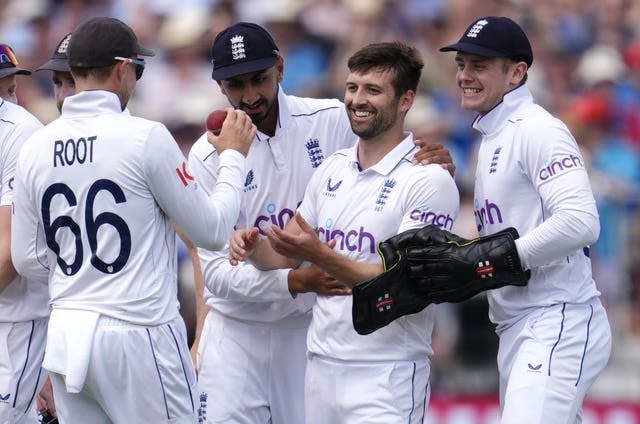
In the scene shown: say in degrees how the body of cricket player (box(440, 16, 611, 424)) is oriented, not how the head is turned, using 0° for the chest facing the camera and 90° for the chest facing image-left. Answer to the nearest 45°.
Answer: approximately 45°

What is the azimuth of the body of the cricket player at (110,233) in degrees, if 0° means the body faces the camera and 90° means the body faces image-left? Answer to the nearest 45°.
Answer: approximately 225°

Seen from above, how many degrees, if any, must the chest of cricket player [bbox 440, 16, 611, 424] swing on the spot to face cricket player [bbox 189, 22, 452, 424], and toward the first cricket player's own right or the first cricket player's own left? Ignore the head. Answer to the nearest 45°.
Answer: approximately 45° to the first cricket player's own right

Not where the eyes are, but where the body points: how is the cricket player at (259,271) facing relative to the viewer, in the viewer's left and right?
facing the viewer

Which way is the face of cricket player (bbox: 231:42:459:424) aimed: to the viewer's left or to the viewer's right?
to the viewer's left

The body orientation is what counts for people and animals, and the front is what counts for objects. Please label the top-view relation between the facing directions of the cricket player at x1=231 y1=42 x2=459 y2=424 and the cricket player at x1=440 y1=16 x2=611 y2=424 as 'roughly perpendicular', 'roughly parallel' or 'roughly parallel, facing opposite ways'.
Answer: roughly parallel

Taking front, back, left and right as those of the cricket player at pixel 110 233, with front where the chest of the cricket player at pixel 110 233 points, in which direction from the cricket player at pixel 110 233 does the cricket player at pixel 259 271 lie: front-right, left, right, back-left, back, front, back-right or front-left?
front

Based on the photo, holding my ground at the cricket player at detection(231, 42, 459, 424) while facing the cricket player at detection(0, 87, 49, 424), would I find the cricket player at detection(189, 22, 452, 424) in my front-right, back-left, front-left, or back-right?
front-right

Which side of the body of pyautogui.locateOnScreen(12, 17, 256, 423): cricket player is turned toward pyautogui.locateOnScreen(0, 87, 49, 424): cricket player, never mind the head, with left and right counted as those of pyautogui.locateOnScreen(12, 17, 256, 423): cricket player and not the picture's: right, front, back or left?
left

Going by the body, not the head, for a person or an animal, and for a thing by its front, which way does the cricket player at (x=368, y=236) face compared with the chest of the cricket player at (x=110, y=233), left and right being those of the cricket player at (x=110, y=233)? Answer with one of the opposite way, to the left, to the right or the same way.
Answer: the opposite way

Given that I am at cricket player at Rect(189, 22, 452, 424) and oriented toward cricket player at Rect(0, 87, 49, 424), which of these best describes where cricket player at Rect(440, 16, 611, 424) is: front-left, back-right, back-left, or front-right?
back-left

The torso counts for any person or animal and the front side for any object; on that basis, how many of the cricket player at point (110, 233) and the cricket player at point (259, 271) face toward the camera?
1

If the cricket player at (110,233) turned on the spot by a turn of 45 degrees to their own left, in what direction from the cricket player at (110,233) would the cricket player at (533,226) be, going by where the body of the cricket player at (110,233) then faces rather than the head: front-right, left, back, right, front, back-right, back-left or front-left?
right

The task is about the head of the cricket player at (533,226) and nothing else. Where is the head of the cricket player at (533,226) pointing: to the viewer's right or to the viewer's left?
to the viewer's left

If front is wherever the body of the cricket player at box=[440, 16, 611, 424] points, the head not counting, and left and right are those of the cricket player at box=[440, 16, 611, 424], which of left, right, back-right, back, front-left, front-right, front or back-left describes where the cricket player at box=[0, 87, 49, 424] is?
front-right
